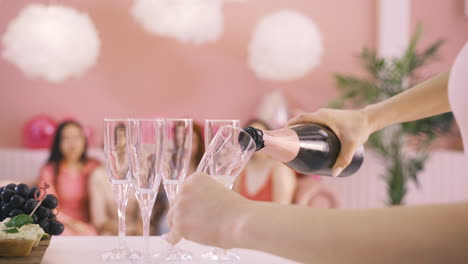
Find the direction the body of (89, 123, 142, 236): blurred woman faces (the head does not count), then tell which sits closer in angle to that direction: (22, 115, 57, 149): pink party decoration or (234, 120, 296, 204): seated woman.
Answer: the seated woman

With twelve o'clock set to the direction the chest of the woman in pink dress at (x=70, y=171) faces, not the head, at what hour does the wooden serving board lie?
The wooden serving board is roughly at 12 o'clock from the woman in pink dress.

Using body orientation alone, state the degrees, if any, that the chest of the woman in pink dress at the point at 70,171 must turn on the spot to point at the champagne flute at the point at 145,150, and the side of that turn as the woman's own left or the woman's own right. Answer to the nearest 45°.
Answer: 0° — they already face it

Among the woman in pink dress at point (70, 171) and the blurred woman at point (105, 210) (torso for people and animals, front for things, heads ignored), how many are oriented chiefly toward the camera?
2
